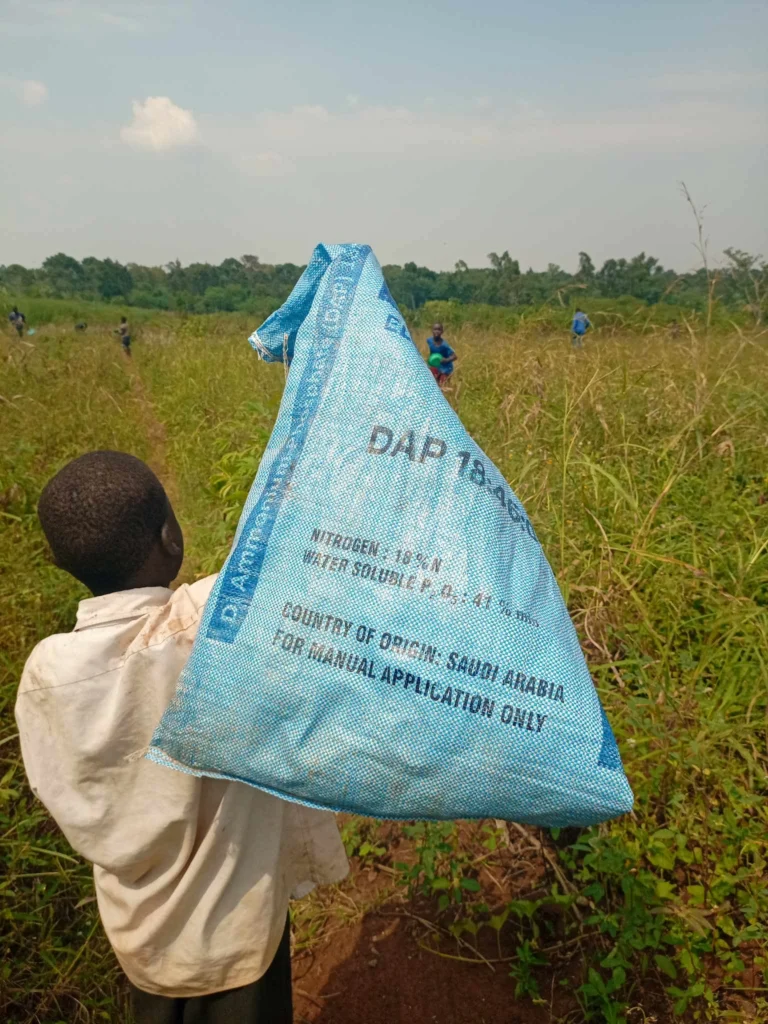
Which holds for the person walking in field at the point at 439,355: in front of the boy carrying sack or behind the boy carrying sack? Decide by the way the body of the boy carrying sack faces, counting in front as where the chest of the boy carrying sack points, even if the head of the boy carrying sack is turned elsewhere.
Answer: in front

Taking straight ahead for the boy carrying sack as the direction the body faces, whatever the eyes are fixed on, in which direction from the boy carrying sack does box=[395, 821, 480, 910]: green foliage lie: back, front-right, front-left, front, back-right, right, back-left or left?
front

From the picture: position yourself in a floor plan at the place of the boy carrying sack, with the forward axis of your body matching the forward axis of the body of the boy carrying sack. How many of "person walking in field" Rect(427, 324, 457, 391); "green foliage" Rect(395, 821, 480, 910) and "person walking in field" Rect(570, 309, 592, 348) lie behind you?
0

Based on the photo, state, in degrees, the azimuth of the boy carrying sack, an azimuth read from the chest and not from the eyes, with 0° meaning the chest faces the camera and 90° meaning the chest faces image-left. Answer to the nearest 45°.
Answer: approximately 225°

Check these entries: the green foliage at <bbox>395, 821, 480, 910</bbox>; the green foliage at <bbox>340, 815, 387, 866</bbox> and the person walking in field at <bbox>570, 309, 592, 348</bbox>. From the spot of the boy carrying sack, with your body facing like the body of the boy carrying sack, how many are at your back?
0

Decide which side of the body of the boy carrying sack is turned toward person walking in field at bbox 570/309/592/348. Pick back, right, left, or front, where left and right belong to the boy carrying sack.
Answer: front

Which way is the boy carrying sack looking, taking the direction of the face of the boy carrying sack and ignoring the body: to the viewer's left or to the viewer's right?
to the viewer's right

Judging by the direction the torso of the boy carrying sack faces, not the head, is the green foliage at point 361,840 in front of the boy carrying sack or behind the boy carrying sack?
in front

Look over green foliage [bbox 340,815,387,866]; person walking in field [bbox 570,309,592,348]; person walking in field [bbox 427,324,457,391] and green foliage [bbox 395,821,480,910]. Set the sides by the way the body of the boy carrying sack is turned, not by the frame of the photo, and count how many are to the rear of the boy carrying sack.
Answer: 0
